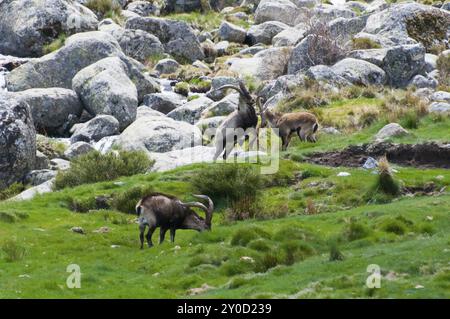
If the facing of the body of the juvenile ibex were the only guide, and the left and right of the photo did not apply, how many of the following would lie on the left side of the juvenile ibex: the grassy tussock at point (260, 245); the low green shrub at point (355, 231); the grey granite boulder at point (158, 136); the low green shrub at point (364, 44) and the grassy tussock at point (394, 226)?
3

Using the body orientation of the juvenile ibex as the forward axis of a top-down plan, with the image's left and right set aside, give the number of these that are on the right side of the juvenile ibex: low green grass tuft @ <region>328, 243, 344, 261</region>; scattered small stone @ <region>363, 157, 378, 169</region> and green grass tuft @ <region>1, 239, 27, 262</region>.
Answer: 0

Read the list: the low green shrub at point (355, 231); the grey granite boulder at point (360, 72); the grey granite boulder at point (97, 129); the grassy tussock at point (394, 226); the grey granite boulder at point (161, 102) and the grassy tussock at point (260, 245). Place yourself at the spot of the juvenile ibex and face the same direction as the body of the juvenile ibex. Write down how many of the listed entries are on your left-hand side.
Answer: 3

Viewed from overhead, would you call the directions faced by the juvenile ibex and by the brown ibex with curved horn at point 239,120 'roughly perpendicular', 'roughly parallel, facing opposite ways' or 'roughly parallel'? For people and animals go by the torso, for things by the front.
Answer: roughly parallel, facing opposite ways

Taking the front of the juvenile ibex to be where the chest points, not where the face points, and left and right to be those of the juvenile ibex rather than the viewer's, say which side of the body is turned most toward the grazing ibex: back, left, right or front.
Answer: left

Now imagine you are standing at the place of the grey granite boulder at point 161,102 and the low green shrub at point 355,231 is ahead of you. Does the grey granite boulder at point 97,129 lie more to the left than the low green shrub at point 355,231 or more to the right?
right

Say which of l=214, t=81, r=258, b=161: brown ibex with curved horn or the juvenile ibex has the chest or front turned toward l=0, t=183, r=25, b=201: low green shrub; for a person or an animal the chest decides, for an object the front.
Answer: the juvenile ibex

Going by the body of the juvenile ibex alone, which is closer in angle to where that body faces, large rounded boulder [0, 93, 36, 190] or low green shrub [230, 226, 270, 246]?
the large rounded boulder

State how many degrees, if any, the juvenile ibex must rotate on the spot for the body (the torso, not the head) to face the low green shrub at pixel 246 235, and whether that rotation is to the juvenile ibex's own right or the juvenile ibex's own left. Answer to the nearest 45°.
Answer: approximately 90° to the juvenile ibex's own left

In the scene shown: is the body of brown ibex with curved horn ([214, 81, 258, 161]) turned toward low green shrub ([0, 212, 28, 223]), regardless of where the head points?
no

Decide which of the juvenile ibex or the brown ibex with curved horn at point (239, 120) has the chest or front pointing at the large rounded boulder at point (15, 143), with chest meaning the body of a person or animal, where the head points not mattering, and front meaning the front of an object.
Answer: the juvenile ibex

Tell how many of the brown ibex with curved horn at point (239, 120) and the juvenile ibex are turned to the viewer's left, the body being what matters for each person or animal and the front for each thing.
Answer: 1

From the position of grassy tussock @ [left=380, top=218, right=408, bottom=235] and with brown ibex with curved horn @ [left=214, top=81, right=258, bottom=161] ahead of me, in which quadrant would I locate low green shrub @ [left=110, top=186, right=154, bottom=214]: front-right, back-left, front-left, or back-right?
front-left

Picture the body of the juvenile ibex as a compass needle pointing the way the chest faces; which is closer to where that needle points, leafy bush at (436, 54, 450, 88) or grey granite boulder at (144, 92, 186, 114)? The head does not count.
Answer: the grey granite boulder

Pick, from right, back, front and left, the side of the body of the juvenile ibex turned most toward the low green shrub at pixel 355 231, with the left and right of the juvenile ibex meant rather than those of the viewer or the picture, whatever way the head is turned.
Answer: left

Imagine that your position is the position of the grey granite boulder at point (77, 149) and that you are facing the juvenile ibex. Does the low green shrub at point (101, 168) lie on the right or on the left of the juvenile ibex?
right

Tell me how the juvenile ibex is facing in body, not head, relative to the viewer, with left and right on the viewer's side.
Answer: facing to the left of the viewer

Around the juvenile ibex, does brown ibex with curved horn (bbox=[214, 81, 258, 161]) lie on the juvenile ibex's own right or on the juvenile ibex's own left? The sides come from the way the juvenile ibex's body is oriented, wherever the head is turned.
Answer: on the juvenile ibex's own left

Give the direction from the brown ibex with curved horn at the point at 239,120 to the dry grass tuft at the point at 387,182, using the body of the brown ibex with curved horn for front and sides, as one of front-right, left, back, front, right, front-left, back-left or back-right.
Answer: front-right

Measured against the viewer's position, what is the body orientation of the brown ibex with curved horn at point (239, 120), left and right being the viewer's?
facing to the right of the viewer
